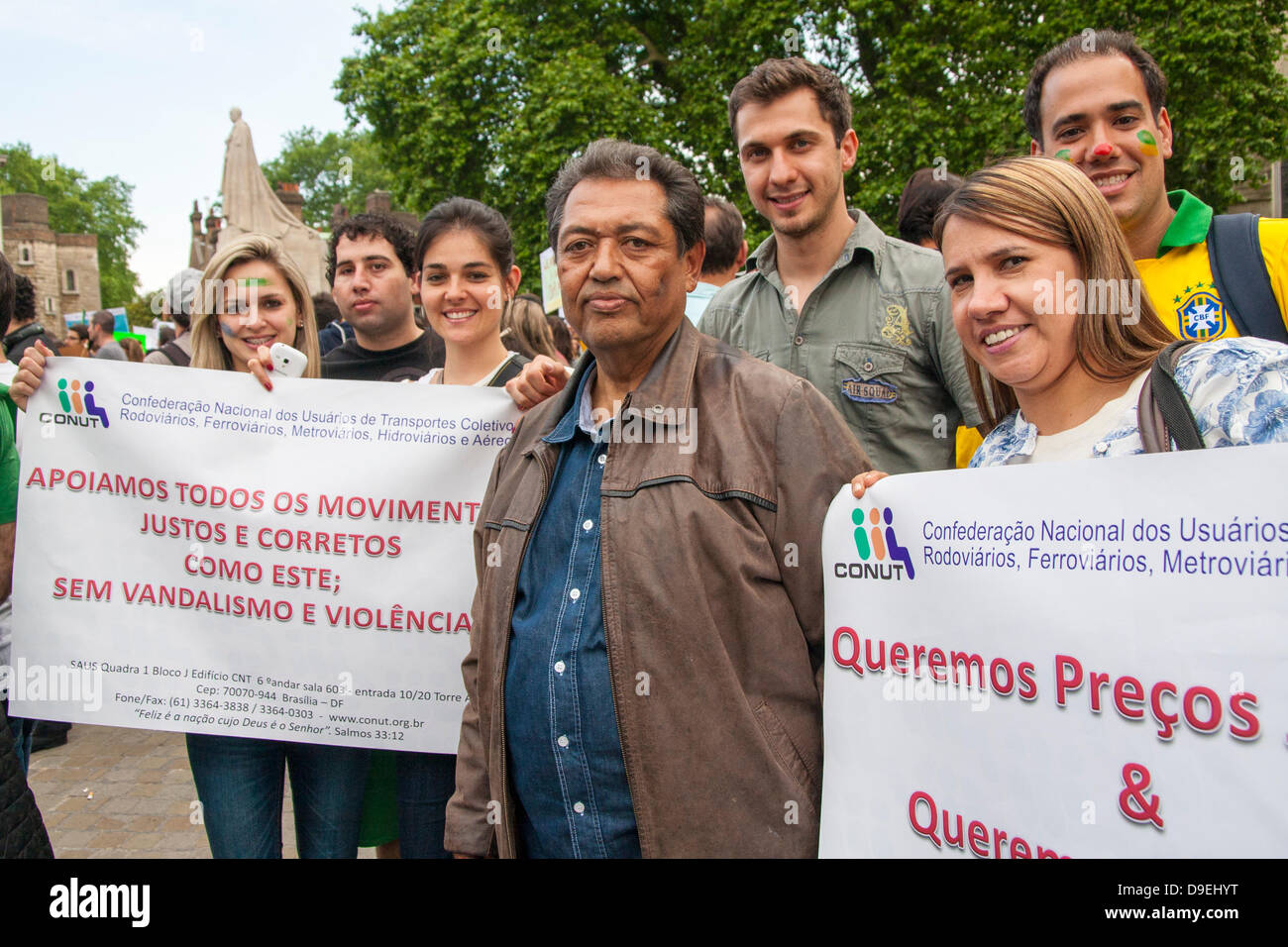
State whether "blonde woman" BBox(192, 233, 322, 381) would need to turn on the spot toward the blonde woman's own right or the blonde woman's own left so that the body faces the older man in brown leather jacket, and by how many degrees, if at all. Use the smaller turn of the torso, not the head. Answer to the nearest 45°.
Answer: approximately 45° to the blonde woman's own left

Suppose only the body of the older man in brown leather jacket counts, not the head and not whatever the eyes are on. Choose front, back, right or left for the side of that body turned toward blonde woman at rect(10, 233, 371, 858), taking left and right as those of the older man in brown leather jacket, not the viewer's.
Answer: right

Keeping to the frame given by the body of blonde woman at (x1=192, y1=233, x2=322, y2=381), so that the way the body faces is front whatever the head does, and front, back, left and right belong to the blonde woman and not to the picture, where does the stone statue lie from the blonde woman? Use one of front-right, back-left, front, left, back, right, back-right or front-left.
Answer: back

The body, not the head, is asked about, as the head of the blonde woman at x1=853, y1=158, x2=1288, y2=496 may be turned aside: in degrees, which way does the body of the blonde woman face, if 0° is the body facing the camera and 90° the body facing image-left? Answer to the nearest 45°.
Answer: approximately 45°

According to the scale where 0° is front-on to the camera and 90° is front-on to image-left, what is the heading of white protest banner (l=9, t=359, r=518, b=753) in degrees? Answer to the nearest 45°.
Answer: approximately 0°

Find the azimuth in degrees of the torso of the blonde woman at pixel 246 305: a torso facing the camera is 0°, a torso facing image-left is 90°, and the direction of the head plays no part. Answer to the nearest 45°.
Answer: approximately 0°

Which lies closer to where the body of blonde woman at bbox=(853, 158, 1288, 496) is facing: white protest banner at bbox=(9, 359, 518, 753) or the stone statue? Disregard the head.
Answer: the white protest banner

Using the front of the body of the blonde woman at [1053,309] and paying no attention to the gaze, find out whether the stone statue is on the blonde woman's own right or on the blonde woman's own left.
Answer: on the blonde woman's own right
